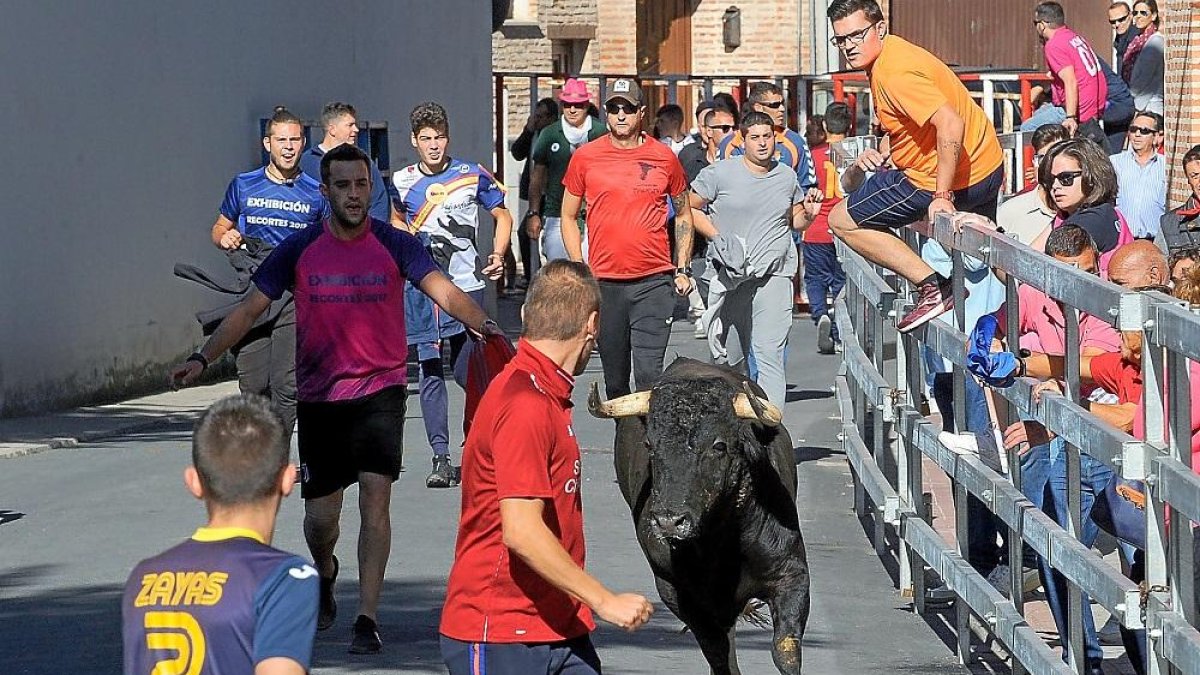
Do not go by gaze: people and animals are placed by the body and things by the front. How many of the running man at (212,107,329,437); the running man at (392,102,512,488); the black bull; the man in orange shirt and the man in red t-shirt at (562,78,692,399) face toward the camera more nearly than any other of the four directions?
4

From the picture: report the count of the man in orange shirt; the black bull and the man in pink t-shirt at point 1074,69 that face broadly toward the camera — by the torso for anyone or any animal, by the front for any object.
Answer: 1

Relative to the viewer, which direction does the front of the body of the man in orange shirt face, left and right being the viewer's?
facing to the left of the viewer

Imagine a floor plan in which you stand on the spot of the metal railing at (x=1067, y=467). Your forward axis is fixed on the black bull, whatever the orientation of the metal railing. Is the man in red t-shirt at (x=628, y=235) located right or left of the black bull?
right

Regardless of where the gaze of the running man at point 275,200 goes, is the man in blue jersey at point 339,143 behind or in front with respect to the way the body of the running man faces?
behind

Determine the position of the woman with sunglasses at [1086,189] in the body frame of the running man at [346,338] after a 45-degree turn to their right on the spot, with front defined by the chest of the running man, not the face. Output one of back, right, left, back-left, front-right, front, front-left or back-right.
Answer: back-left

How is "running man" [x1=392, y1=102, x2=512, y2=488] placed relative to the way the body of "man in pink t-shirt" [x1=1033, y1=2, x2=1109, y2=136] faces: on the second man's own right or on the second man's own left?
on the second man's own left

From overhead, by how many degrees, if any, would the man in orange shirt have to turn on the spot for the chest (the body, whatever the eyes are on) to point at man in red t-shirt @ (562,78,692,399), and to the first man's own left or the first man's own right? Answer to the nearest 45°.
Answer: approximately 45° to the first man's own right

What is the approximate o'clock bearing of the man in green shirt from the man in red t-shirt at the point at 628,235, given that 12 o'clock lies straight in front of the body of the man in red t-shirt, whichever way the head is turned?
The man in green shirt is roughly at 6 o'clock from the man in red t-shirt.

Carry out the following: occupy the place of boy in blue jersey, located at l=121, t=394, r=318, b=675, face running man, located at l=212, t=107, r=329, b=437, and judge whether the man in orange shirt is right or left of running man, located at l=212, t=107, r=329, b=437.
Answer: right
